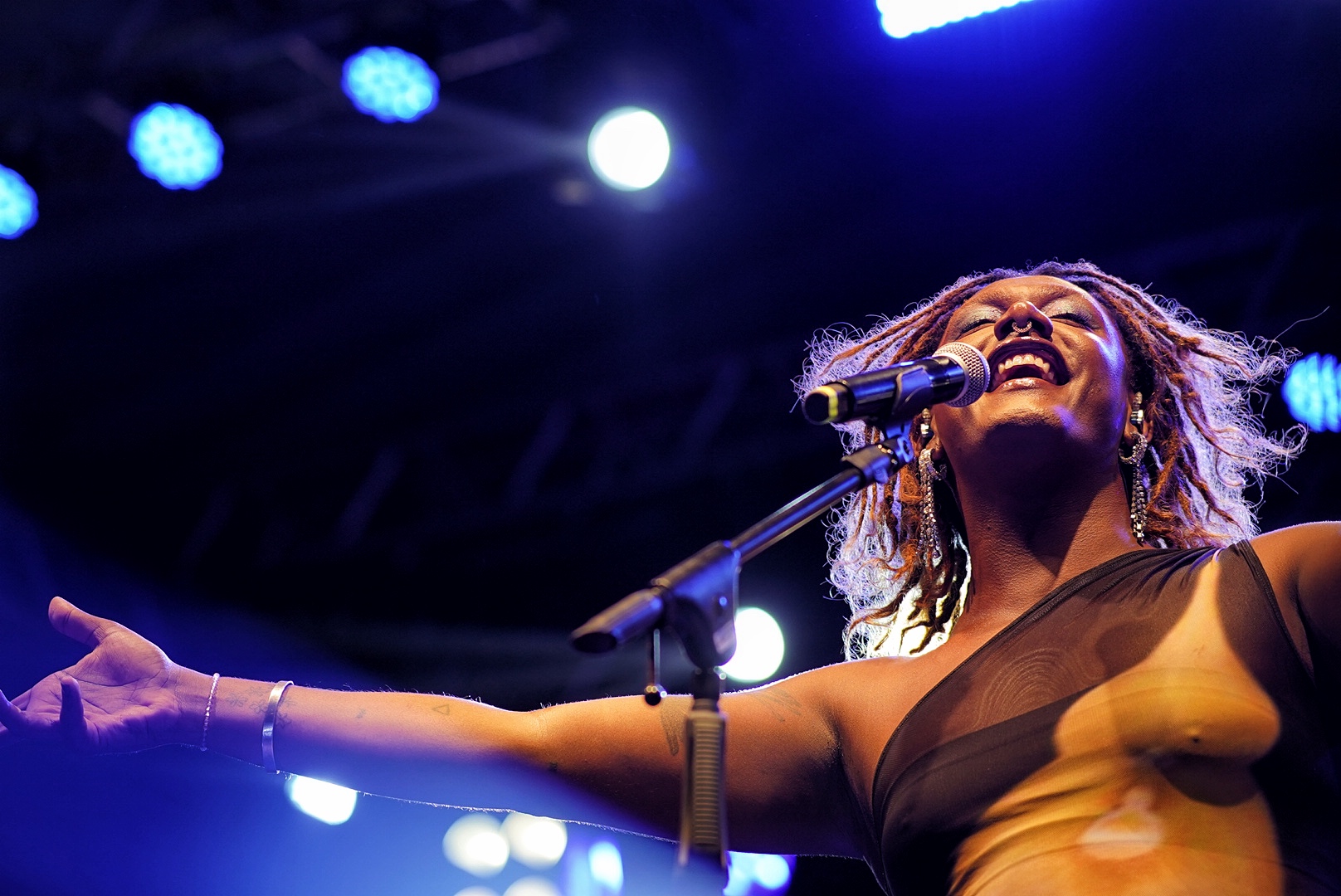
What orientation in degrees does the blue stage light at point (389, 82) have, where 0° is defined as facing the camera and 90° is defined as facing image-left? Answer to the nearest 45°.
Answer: approximately 0°

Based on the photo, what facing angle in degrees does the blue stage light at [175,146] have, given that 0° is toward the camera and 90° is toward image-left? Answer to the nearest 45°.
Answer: approximately 0°

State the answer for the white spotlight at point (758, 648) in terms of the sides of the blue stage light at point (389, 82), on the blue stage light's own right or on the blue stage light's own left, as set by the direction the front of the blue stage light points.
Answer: on the blue stage light's own left

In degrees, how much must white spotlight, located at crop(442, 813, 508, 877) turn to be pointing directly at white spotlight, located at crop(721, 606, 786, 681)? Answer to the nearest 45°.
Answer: approximately 45° to its left

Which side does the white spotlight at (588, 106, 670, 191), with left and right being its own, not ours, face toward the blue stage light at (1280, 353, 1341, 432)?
left

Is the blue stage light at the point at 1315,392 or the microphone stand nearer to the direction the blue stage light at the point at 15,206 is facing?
the microphone stand
